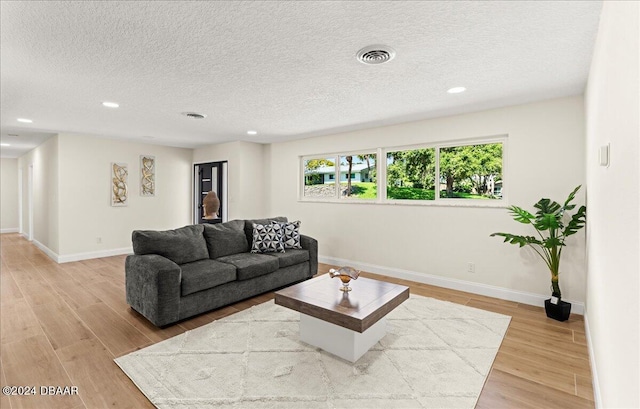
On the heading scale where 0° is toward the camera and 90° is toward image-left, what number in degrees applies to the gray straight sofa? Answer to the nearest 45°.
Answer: approximately 315°

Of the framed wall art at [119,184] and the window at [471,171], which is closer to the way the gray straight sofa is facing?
the window

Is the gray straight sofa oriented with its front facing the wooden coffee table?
yes

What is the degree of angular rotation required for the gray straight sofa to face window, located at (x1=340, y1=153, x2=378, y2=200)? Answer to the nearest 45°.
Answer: approximately 90° to its left

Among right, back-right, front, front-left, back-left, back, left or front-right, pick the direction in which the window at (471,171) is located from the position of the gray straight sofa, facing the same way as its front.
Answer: front-left

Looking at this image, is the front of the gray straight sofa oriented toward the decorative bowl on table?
yes

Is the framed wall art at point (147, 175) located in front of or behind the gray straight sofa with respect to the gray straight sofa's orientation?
behind

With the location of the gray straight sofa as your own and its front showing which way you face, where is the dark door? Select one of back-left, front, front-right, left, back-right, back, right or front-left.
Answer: back-left

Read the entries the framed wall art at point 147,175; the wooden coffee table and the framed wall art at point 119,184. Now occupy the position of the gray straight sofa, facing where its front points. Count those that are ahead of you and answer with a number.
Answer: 1

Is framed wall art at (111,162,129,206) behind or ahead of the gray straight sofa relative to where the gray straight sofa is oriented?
behind

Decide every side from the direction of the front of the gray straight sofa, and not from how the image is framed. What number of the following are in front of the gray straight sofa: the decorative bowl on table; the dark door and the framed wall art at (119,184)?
1

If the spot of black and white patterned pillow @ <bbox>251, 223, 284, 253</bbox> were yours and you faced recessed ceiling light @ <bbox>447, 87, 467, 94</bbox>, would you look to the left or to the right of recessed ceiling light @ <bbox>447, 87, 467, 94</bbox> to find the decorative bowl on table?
right
